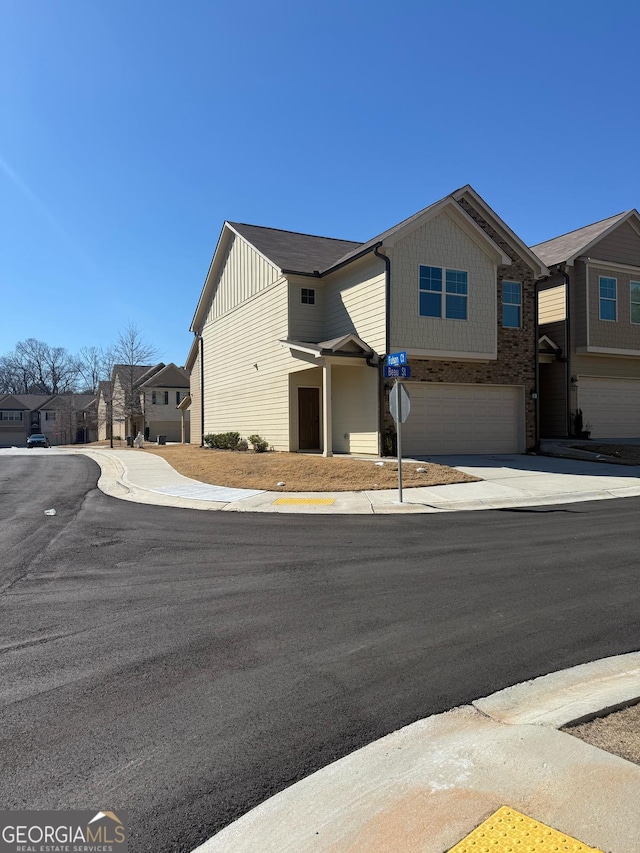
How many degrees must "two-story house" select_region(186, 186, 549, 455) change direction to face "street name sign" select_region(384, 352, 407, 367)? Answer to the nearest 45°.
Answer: approximately 45° to its right

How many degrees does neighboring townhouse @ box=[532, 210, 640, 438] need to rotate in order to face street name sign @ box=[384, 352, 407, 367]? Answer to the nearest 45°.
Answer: approximately 45° to its right

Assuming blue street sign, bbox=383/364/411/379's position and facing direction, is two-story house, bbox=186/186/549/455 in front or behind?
behind

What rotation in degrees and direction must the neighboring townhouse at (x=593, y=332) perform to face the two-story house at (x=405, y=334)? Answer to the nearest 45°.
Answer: approximately 90° to its right

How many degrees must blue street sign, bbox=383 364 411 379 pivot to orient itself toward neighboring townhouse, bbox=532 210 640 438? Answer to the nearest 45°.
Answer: approximately 135° to its left

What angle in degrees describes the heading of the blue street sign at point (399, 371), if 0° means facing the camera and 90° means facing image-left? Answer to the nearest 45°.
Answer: approximately 0°

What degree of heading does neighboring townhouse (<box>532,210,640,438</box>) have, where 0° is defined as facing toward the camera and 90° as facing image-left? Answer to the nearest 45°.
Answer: approximately 315°

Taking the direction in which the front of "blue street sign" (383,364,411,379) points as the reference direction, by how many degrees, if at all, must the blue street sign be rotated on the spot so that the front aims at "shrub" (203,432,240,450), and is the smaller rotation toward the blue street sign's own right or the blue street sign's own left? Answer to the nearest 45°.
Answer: approximately 135° to the blue street sign's own right
